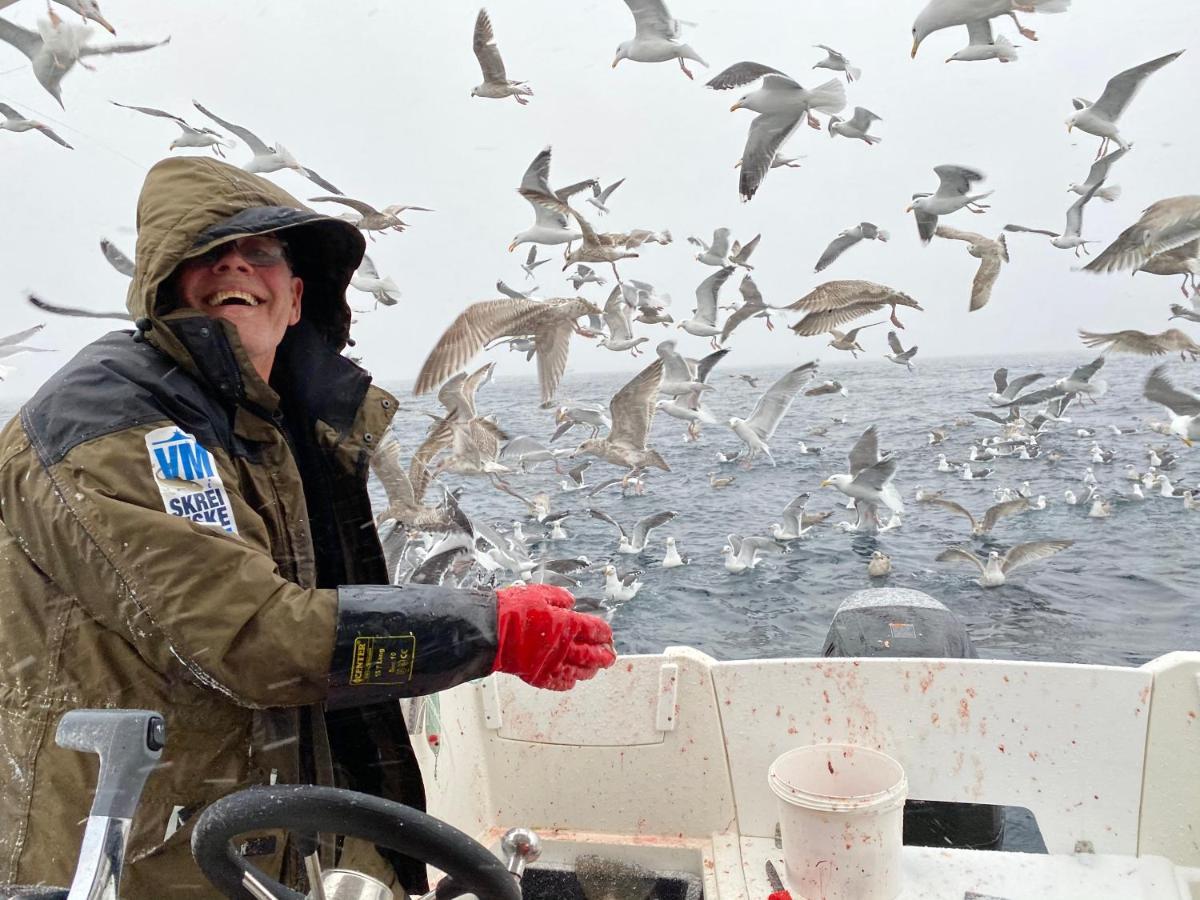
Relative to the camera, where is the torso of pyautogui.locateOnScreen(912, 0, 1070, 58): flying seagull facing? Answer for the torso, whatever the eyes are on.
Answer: to the viewer's left

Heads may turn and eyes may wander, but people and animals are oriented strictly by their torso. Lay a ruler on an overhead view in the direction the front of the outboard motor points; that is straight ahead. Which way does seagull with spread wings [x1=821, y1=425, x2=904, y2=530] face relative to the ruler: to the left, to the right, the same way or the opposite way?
to the right

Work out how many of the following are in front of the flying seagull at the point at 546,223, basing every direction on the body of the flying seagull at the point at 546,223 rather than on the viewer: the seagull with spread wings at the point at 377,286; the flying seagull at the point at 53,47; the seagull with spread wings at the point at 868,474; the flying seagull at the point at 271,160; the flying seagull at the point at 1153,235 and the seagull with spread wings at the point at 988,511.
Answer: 3

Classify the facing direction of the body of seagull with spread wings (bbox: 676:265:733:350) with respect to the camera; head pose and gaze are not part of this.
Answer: to the viewer's left

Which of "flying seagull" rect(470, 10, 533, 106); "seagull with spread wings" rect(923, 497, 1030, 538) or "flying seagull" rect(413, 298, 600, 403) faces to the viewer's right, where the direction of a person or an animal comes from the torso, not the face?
"flying seagull" rect(413, 298, 600, 403)

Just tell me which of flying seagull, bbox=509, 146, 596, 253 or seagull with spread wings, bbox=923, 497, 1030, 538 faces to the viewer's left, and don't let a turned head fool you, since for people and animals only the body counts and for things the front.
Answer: the flying seagull

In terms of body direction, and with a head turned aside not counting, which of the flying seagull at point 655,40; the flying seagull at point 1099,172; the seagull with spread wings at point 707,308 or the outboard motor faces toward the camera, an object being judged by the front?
the outboard motor

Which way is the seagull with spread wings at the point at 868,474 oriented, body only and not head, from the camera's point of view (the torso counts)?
to the viewer's left
